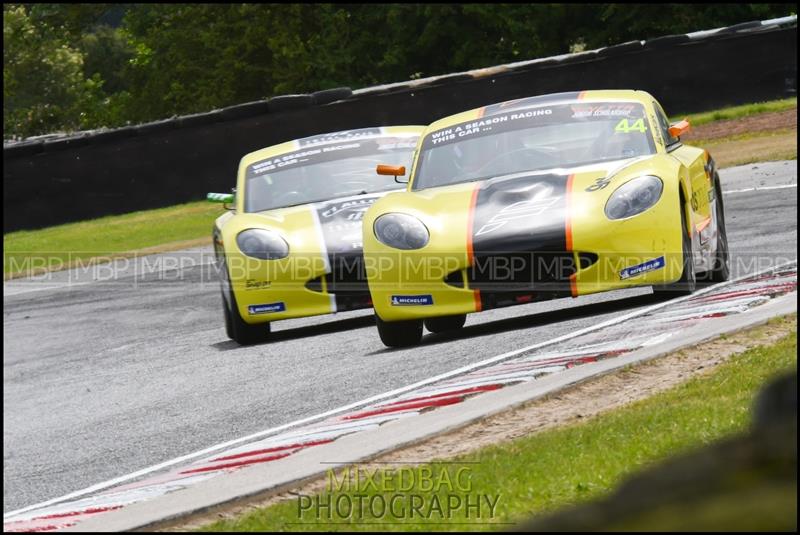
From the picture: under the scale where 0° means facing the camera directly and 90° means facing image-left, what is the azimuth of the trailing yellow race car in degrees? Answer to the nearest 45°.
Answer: approximately 0°

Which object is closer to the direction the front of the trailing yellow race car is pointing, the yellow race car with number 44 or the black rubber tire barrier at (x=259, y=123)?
the yellow race car with number 44

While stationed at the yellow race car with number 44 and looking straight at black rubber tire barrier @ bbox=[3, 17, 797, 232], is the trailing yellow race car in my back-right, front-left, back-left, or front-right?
front-left

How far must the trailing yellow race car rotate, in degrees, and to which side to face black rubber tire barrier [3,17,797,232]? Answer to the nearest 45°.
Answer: approximately 180°

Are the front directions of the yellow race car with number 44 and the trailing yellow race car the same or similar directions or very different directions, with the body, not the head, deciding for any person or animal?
same or similar directions

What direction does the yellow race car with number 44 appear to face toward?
toward the camera

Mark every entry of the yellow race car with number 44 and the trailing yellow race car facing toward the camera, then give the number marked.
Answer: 2
